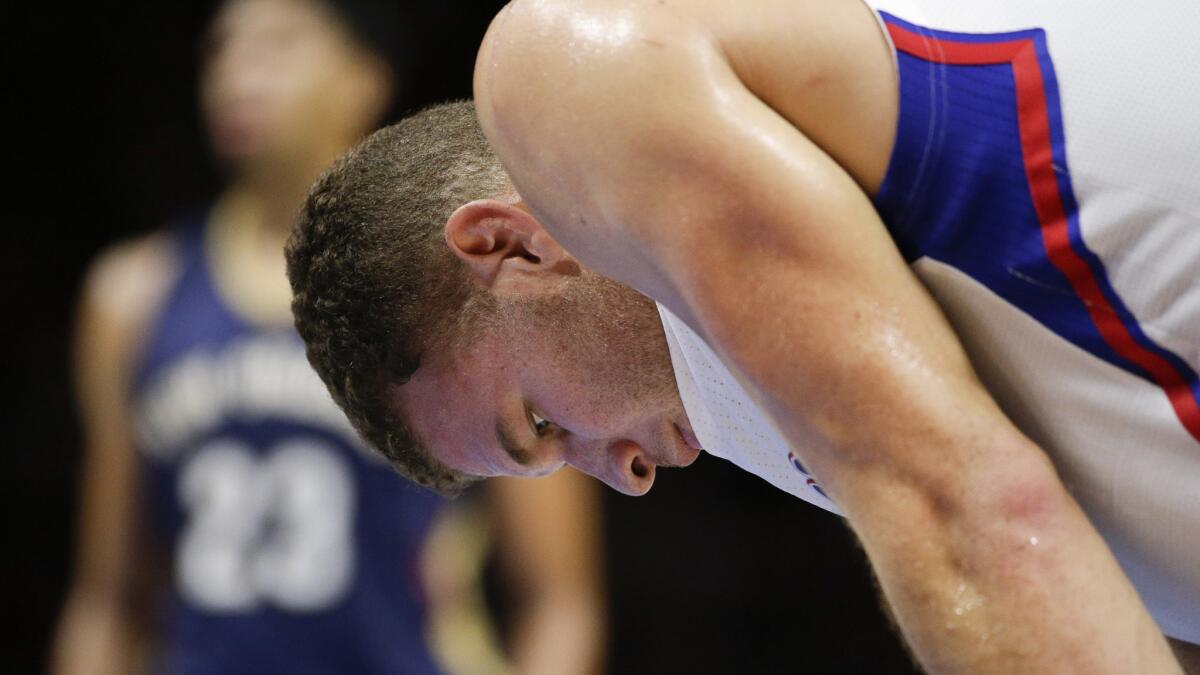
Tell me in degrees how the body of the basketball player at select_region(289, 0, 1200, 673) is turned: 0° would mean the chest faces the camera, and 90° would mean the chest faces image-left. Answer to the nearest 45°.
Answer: approximately 90°
